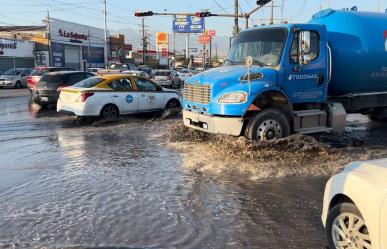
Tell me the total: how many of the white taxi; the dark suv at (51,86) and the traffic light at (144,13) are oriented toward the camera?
1

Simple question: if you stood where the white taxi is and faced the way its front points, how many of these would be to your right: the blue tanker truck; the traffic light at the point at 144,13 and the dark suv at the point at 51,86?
1

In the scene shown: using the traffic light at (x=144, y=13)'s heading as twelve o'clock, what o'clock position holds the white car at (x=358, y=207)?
The white car is roughly at 12 o'clock from the traffic light.

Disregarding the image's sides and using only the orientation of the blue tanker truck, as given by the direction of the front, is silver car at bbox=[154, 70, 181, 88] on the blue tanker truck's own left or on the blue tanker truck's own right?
on the blue tanker truck's own right

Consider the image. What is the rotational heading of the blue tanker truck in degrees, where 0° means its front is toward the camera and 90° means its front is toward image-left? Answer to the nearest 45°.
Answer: approximately 45°

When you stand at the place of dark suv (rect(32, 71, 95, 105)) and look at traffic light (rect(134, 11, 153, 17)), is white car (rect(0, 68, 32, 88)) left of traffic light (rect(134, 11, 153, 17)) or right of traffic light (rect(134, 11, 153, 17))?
left

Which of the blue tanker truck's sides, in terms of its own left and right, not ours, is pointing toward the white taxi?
right

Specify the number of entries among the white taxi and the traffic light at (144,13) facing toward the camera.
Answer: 1
